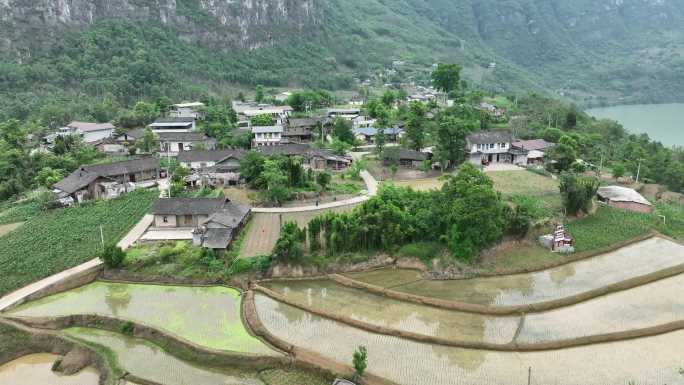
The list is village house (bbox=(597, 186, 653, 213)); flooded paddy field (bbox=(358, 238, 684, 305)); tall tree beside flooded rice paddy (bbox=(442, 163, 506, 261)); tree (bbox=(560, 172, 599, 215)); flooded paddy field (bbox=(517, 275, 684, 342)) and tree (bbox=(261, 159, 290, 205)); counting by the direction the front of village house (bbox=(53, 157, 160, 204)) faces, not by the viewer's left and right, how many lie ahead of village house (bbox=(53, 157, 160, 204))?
6

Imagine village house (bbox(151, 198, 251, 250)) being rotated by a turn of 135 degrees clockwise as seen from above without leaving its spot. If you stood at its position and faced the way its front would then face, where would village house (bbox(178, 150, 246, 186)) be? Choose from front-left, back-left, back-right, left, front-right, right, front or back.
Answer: front-right

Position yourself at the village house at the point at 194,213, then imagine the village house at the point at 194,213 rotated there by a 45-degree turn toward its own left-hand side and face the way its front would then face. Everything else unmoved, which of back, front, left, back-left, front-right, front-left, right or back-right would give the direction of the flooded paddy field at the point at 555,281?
front

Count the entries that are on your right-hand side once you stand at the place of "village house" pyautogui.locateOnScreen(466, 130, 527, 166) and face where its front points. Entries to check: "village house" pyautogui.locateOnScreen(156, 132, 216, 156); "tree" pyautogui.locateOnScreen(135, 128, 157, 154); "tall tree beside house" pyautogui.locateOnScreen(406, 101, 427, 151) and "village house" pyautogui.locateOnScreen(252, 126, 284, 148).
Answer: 4

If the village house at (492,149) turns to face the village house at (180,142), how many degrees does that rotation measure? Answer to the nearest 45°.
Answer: approximately 90° to its right

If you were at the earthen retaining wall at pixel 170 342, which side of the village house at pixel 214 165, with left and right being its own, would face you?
front

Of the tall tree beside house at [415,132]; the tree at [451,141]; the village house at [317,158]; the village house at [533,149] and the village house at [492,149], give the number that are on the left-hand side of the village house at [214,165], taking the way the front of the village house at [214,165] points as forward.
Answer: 5

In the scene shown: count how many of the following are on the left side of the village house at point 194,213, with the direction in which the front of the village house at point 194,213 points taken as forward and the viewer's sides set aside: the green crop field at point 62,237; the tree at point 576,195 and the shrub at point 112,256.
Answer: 1

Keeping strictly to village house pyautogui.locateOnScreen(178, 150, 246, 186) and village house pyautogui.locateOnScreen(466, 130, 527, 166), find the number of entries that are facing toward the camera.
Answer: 2

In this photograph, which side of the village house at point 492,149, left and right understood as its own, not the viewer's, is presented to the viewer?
front

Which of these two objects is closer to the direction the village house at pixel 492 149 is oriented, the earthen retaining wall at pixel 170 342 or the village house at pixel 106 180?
the earthen retaining wall

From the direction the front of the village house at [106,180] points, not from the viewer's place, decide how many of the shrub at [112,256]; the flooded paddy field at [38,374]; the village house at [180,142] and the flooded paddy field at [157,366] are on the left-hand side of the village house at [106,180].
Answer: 1

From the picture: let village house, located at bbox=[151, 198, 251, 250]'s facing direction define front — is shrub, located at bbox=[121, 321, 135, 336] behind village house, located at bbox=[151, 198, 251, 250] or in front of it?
in front

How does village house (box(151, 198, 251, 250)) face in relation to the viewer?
toward the camera

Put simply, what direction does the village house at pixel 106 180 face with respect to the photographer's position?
facing the viewer and to the right of the viewer

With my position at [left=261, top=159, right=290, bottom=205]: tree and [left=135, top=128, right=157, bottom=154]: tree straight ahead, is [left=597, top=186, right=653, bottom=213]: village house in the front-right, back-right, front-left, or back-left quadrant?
back-right

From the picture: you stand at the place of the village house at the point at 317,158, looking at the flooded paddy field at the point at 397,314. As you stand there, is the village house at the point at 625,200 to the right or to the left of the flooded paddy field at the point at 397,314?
left

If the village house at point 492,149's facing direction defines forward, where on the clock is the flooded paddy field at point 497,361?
The flooded paddy field is roughly at 12 o'clock from the village house.
